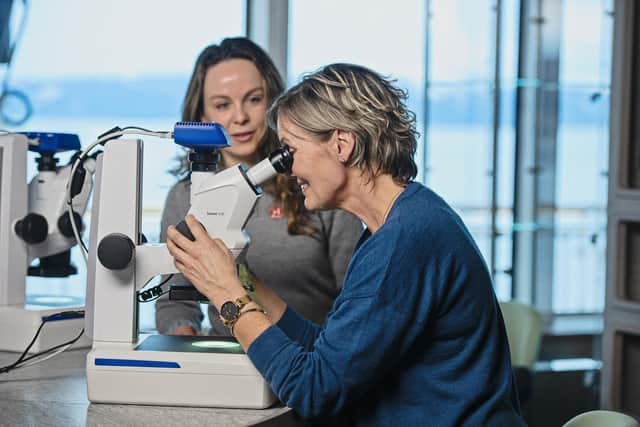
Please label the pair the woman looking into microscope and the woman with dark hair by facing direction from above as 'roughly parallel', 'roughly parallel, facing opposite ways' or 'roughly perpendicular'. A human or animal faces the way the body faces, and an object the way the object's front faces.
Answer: roughly perpendicular

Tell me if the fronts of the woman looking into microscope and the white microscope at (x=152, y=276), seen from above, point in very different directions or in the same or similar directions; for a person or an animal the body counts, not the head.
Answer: very different directions

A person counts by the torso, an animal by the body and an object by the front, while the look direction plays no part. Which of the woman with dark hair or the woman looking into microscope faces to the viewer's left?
the woman looking into microscope

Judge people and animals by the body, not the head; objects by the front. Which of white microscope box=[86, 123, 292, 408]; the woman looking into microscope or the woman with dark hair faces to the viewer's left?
the woman looking into microscope

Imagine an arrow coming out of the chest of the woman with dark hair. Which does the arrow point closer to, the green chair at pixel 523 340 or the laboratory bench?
the laboratory bench

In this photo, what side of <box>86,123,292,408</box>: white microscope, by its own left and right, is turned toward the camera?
right

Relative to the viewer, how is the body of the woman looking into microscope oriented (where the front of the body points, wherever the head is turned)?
to the viewer's left

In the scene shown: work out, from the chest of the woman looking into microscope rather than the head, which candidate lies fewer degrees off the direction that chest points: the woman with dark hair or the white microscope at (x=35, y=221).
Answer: the white microscope

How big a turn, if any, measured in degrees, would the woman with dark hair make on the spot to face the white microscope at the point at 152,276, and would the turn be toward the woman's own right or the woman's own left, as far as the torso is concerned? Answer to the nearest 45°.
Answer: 0° — they already face it
